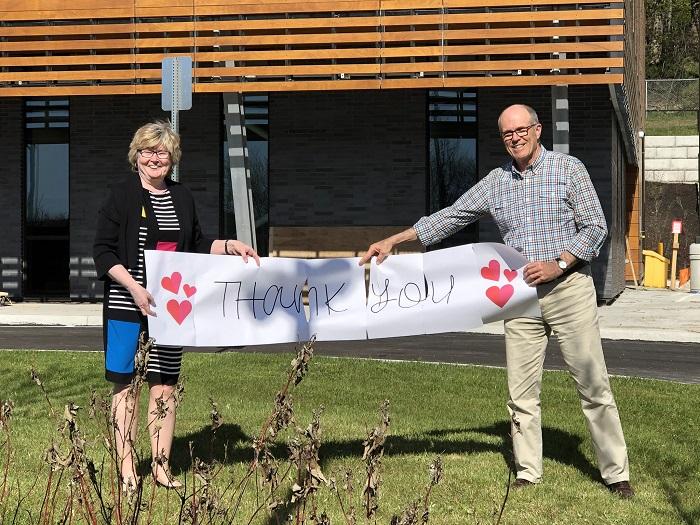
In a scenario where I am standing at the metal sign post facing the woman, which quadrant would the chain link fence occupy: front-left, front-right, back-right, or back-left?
back-left

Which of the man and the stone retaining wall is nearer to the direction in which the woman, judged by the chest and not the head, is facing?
the man

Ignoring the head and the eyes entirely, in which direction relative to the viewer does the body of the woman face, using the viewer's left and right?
facing the viewer and to the right of the viewer

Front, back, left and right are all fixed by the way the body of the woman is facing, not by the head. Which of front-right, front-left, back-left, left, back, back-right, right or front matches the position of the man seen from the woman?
front-left

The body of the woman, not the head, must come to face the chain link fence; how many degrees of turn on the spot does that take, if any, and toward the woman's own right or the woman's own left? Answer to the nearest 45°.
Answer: approximately 90° to the woman's own left

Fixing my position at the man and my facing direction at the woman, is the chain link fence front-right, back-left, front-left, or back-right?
back-right

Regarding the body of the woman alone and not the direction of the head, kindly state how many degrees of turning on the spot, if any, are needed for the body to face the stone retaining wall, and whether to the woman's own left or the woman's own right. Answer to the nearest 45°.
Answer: approximately 90° to the woman's own left

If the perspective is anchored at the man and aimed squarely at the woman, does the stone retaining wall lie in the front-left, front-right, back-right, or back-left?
back-right
